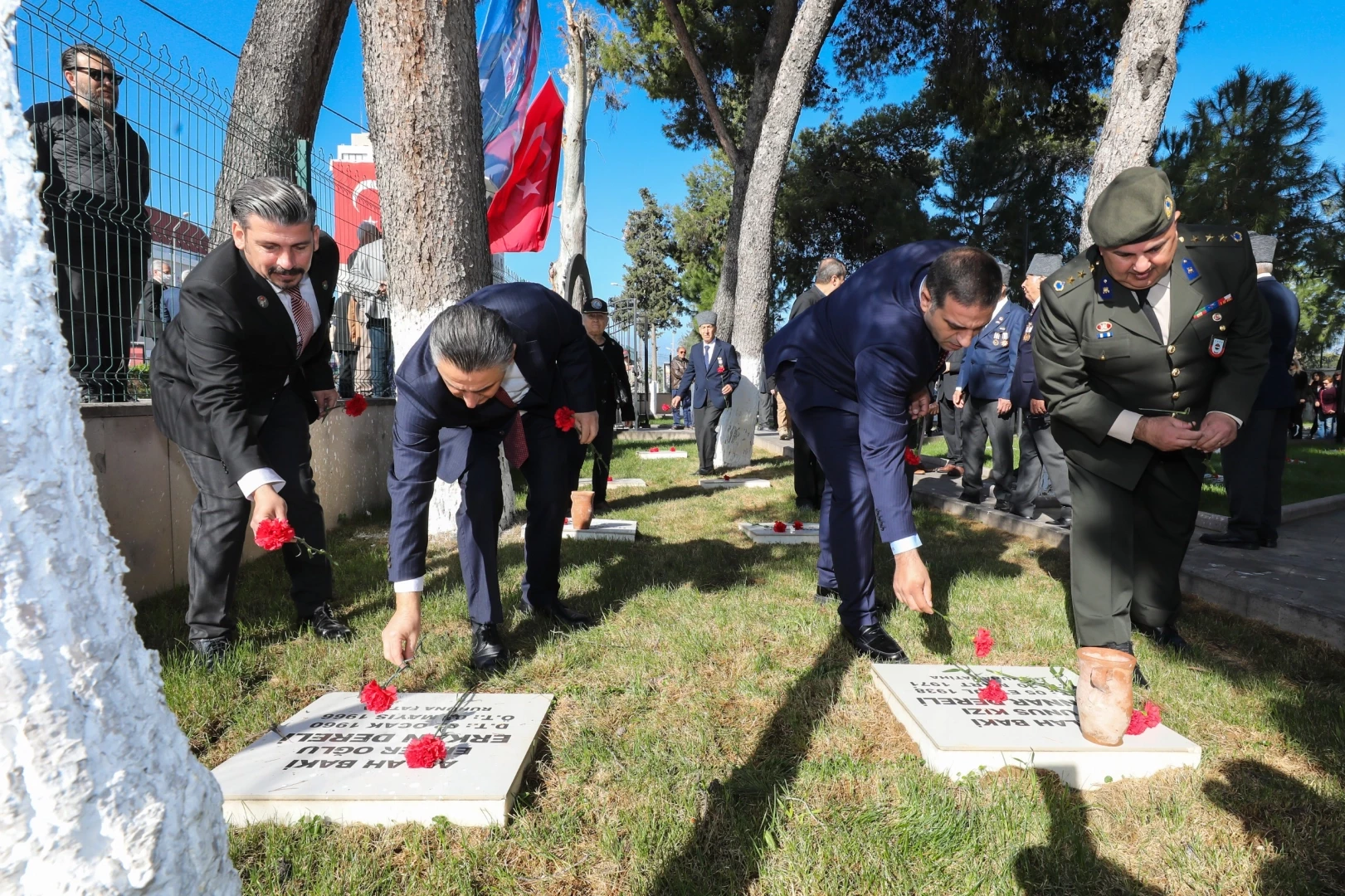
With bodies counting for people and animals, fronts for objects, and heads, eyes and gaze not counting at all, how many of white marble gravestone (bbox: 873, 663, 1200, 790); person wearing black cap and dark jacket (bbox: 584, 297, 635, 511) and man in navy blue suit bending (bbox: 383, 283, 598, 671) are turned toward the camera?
2

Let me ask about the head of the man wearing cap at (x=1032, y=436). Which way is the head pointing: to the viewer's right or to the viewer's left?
to the viewer's left

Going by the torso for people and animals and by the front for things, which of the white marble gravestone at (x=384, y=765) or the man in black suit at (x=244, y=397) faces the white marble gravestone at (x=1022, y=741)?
the man in black suit

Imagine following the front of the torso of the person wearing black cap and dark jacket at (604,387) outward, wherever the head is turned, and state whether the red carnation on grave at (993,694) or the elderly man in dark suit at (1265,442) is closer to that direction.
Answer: the red carnation on grave

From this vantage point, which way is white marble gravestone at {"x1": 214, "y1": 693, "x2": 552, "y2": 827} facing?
away from the camera

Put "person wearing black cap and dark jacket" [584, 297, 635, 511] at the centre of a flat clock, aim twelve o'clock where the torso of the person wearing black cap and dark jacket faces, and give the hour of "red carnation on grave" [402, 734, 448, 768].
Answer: The red carnation on grave is roughly at 12 o'clock from the person wearing black cap and dark jacket.

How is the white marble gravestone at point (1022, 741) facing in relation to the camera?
away from the camera
